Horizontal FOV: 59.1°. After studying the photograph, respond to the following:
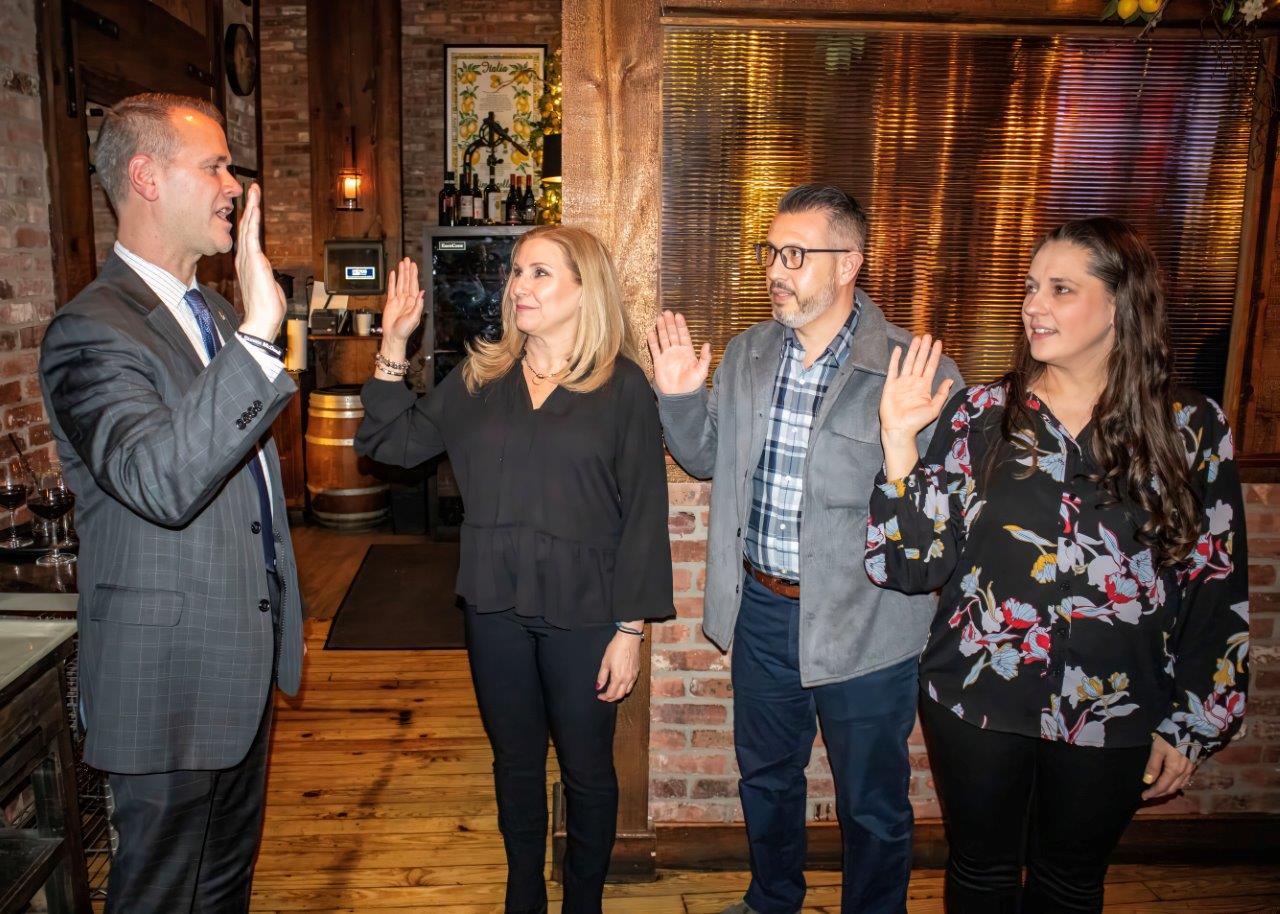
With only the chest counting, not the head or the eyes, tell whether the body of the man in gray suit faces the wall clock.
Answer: no

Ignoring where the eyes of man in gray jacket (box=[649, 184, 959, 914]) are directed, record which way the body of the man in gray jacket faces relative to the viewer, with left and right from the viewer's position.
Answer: facing the viewer and to the left of the viewer

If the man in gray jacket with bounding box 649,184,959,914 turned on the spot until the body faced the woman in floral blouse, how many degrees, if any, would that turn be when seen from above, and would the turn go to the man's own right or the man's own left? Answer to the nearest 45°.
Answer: approximately 90° to the man's own left

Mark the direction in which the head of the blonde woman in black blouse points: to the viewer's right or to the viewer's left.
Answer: to the viewer's left

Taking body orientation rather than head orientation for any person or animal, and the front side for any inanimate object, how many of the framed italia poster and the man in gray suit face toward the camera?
1

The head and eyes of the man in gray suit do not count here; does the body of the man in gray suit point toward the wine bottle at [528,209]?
no

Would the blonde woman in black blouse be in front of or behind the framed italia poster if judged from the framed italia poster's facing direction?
in front

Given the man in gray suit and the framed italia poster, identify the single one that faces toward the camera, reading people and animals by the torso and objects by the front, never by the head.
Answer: the framed italia poster

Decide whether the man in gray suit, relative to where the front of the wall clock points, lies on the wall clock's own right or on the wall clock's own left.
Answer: on the wall clock's own right

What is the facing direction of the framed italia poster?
toward the camera

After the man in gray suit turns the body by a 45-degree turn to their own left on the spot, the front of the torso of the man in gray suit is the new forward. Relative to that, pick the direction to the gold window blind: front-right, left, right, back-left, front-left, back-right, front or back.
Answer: front-right

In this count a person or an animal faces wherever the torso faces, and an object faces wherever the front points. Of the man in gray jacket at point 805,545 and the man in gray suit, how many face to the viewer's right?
1

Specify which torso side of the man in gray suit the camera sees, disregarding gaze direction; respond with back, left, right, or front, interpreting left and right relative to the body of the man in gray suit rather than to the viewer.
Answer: right

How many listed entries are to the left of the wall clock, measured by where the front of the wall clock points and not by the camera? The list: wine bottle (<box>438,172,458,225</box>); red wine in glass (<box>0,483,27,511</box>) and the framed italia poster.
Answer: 2

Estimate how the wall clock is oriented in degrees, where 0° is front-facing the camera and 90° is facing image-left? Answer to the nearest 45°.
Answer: approximately 315°
